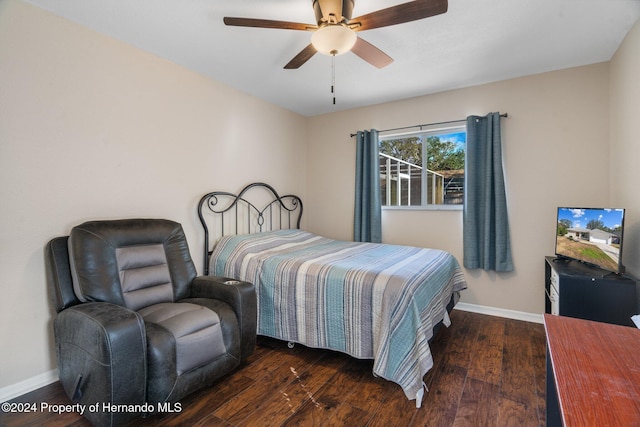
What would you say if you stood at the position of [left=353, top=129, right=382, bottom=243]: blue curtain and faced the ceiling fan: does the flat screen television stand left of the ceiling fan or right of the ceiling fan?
left

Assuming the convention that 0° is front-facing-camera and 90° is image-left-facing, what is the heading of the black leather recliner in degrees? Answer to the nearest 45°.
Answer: approximately 315°

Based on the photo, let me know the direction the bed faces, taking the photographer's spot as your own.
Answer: facing the viewer and to the right of the viewer

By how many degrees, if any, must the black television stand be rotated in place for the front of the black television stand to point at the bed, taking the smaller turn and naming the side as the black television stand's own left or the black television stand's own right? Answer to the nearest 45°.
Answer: approximately 45° to the black television stand's own left

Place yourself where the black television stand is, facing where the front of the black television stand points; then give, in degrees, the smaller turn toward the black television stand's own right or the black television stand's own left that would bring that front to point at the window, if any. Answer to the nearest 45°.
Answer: approximately 45° to the black television stand's own right

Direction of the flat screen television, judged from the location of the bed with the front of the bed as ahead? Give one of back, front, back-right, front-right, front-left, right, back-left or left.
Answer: front-left

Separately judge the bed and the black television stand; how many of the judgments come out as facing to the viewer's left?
1

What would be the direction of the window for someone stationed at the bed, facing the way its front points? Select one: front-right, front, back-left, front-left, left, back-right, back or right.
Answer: left

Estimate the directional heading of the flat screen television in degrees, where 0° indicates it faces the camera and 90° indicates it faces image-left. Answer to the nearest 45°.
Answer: approximately 45°

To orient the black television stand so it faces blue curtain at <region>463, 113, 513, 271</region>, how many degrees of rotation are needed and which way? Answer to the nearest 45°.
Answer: approximately 45° to its right

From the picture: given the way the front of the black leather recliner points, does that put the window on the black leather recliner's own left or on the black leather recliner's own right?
on the black leather recliner's own left

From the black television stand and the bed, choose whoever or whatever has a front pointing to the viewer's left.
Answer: the black television stand

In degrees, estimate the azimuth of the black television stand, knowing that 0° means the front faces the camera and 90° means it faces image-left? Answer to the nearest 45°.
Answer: approximately 90°

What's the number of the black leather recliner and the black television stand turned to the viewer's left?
1
